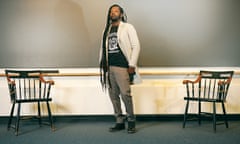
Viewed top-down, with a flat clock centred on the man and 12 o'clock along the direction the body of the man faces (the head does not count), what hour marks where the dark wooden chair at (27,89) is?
The dark wooden chair is roughly at 2 o'clock from the man.

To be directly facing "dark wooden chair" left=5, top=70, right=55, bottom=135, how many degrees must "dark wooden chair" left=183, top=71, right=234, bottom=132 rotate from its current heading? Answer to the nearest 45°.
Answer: approximately 45° to its right

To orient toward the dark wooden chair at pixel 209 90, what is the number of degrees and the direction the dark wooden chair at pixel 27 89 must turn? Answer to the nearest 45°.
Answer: approximately 45° to its left

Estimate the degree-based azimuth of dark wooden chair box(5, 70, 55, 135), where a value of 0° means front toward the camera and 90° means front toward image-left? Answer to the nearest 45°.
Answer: approximately 315°

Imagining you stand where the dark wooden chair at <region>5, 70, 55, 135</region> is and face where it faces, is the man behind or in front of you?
in front

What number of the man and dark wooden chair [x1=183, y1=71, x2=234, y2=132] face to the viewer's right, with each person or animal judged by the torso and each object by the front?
0

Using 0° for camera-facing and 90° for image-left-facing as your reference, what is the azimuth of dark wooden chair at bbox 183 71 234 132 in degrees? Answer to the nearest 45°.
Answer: approximately 45°
